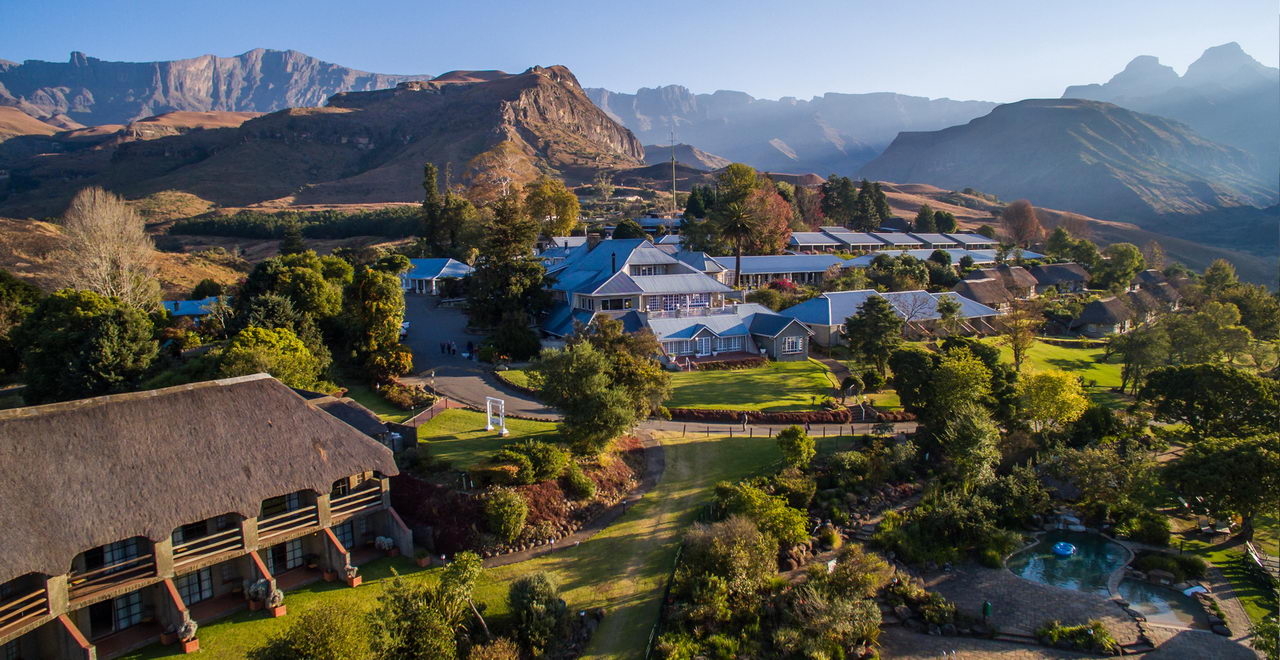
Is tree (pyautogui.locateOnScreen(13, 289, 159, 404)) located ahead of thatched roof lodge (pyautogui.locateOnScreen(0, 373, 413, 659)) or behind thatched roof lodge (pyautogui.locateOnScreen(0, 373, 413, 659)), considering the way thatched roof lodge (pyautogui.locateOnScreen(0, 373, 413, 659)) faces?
behind

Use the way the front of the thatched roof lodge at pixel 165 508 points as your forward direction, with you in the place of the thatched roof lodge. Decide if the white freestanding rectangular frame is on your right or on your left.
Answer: on your left

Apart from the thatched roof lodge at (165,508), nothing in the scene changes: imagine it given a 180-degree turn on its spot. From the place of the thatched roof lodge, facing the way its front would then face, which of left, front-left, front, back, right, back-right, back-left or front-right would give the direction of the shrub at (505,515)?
back-right

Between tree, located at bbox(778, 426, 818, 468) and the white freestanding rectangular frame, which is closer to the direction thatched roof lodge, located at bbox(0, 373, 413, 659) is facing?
the tree

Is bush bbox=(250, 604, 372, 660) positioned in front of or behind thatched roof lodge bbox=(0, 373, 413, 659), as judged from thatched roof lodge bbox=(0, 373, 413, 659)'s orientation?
in front

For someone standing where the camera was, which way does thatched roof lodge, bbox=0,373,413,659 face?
facing the viewer and to the right of the viewer

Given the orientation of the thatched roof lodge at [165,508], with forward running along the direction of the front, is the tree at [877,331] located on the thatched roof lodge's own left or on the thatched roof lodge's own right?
on the thatched roof lodge's own left

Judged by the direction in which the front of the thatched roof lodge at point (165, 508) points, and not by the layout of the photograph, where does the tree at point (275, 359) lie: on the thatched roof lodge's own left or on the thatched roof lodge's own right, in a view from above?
on the thatched roof lodge's own left

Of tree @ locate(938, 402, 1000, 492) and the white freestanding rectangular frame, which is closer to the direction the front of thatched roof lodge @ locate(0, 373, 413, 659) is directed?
the tree

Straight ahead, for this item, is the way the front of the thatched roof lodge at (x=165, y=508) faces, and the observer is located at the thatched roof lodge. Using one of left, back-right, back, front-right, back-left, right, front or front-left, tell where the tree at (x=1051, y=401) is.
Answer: front-left

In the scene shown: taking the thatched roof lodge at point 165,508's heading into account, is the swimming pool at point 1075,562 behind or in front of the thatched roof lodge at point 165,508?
in front
